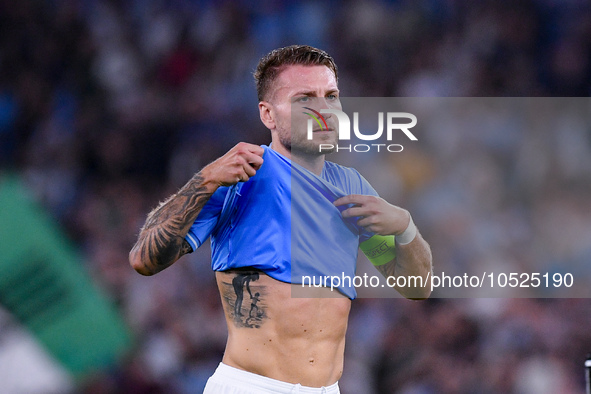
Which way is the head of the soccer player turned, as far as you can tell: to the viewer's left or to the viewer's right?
to the viewer's right

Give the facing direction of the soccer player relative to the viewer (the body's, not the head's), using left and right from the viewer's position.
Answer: facing the viewer and to the right of the viewer
